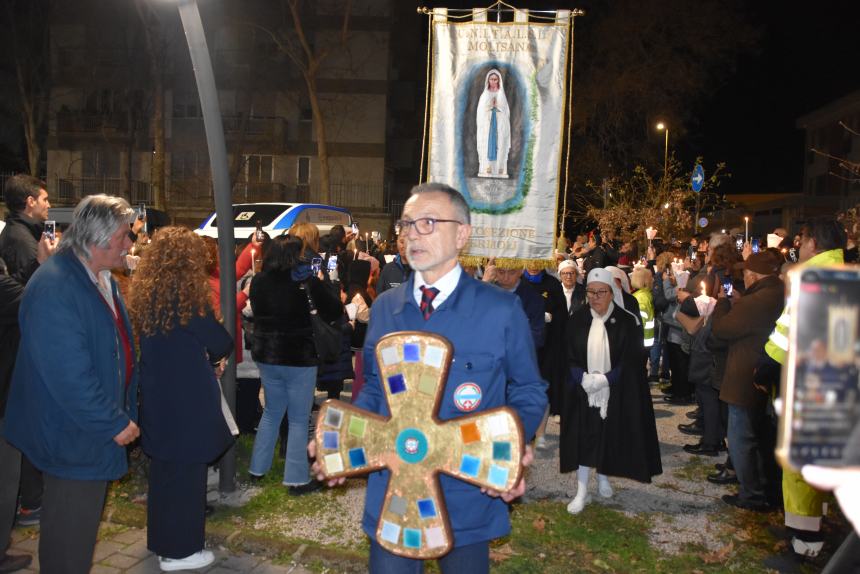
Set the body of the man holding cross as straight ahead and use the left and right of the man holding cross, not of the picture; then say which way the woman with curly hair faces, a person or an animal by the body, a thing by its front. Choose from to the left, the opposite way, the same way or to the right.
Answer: the opposite way

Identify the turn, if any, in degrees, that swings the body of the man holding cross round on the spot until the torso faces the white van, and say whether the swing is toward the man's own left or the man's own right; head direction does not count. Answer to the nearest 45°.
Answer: approximately 135° to the man's own right

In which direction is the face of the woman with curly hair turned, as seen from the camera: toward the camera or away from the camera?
away from the camera

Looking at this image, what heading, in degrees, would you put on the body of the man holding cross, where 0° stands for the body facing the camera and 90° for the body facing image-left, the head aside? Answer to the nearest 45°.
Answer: approximately 45°

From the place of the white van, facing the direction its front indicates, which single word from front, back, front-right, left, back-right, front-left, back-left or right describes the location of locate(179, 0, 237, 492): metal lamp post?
left

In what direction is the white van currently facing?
to the viewer's left

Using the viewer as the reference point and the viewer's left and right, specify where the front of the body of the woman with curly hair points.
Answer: facing away from the viewer and to the right of the viewer

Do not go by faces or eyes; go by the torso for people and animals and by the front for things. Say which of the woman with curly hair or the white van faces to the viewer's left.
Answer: the white van

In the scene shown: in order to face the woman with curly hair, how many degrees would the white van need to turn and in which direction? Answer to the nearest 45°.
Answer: approximately 90° to its left

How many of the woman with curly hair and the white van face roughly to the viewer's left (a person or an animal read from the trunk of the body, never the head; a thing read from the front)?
1

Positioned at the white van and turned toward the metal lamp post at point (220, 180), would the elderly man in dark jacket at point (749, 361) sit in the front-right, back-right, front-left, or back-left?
front-left

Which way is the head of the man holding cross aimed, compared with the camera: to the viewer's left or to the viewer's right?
to the viewer's left
